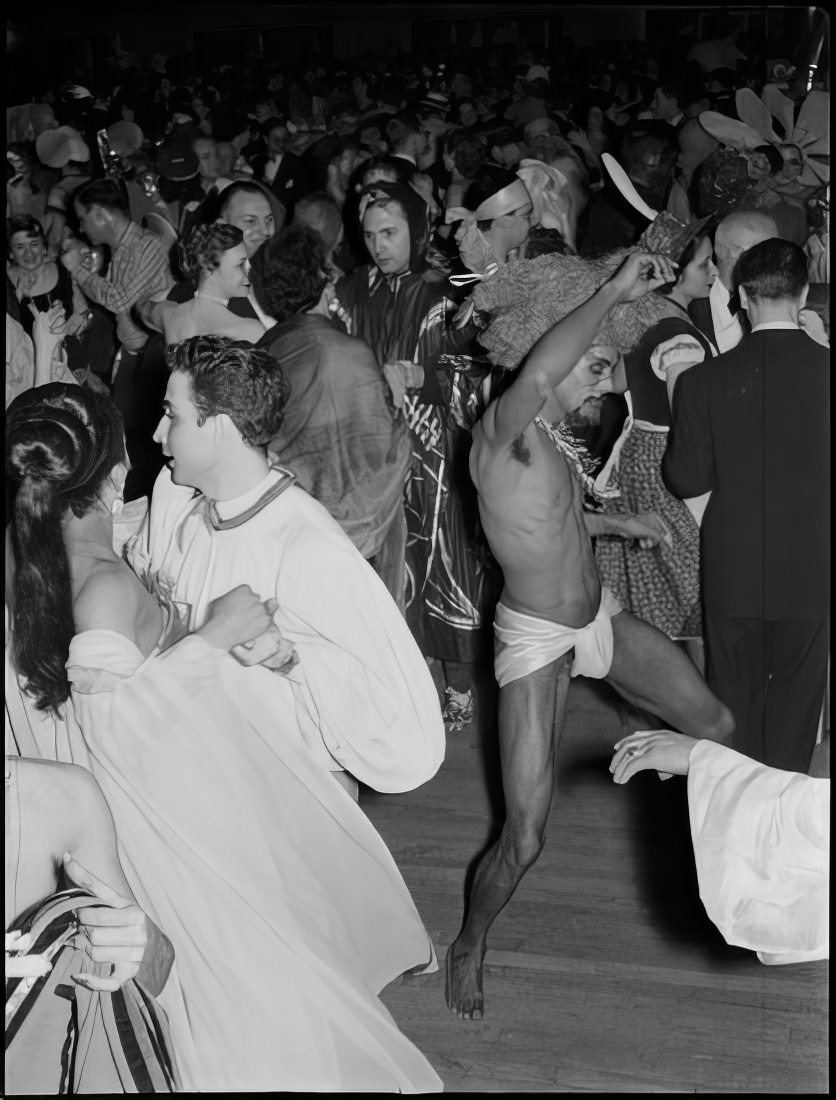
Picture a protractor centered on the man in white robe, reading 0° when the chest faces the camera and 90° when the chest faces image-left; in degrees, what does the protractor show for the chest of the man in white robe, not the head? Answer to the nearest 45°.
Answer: approximately 45°

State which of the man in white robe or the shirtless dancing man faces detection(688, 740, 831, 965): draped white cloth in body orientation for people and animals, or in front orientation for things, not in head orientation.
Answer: the shirtless dancing man

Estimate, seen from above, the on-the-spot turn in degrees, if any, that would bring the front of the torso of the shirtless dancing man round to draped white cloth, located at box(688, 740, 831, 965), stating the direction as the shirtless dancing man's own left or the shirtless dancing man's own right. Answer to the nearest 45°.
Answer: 0° — they already face it

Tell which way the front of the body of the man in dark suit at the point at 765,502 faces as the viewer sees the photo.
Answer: away from the camera

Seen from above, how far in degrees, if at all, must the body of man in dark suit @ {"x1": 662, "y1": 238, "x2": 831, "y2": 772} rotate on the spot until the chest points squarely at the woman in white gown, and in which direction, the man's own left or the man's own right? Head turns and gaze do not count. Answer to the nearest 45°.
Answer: approximately 90° to the man's own left

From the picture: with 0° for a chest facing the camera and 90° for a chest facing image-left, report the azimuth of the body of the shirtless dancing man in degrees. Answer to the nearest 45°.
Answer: approximately 315°
